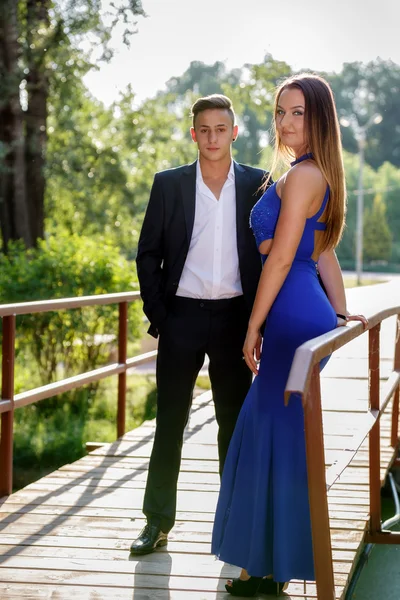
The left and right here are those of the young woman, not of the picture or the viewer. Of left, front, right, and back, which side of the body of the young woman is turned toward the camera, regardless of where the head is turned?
left

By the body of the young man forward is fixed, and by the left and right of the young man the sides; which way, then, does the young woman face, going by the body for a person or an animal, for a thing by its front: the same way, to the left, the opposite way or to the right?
to the right

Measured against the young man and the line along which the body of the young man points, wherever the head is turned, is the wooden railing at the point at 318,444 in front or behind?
in front

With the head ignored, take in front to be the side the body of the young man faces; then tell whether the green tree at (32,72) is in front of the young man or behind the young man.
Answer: behind

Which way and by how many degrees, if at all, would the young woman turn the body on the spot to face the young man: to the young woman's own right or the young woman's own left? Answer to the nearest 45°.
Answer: approximately 45° to the young woman's own right

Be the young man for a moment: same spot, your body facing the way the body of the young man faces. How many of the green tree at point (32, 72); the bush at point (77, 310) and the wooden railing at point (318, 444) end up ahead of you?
1

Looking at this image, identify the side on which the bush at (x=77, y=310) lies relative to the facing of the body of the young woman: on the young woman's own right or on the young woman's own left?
on the young woman's own right

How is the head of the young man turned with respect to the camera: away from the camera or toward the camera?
toward the camera

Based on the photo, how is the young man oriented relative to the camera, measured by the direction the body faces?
toward the camera

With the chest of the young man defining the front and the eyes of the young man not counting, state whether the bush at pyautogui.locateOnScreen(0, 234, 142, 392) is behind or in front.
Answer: behind
